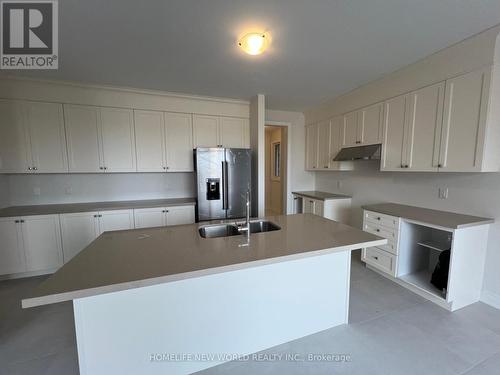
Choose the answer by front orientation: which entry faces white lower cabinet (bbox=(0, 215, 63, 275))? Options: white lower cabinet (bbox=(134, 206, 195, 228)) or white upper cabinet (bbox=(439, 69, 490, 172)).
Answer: the white upper cabinet

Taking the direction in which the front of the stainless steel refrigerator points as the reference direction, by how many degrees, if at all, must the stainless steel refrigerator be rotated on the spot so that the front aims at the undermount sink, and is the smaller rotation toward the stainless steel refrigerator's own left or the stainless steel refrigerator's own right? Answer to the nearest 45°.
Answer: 0° — it already faces it

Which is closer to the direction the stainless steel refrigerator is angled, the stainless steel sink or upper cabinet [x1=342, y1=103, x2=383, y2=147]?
the stainless steel sink

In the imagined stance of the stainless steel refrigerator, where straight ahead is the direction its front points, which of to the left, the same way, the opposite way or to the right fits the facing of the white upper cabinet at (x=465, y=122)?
to the right

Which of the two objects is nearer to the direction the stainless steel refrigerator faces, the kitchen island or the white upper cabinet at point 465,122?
the kitchen island

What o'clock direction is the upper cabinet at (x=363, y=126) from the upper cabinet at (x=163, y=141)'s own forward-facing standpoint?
the upper cabinet at (x=363, y=126) is roughly at 10 o'clock from the upper cabinet at (x=163, y=141).

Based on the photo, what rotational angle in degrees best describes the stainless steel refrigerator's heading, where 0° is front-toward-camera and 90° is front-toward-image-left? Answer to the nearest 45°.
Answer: approximately 0°

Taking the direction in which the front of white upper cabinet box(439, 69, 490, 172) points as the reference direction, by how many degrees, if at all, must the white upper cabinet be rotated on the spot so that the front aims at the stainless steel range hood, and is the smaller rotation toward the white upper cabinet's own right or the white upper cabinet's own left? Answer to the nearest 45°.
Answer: approximately 45° to the white upper cabinet's own right

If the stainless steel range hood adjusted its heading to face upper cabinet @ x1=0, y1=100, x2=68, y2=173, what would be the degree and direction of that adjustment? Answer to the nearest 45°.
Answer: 0° — it already faces it

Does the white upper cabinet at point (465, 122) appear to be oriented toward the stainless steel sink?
yes
